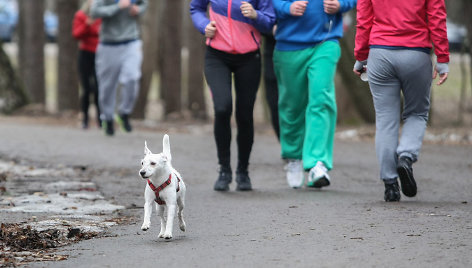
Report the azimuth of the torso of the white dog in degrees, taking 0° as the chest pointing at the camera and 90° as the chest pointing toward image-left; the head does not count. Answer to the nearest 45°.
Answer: approximately 45°

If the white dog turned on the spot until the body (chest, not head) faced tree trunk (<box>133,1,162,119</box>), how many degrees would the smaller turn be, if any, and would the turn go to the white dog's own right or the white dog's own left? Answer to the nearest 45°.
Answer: approximately 135° to the white dog's own right

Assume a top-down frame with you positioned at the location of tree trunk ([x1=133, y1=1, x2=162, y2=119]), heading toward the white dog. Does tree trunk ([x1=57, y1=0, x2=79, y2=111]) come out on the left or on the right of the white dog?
right

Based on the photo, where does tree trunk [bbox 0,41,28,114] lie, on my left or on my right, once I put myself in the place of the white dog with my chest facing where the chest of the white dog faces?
on my right

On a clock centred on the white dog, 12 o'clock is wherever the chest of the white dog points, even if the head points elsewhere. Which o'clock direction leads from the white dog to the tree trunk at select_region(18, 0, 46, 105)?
The tree trunk is roughly at 4 o'clock from the white dog.

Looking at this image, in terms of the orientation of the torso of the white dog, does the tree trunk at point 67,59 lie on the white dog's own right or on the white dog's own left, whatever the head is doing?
on the white dog's own right

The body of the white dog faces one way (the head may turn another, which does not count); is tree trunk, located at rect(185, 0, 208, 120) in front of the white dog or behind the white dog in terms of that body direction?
behind

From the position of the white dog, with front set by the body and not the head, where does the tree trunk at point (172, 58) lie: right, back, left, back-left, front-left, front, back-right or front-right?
back-right
